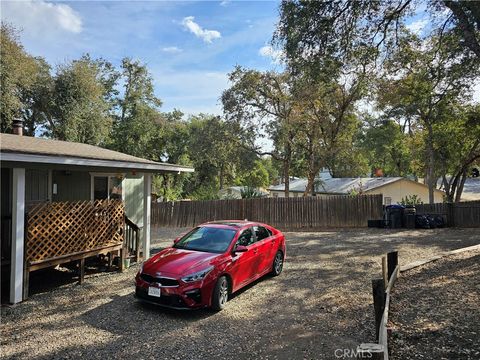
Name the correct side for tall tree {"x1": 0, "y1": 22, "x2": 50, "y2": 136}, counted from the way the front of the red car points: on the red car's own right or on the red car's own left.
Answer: on the red car's own right

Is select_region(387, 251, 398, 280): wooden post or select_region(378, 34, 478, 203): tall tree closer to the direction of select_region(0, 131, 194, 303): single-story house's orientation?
the wooden post

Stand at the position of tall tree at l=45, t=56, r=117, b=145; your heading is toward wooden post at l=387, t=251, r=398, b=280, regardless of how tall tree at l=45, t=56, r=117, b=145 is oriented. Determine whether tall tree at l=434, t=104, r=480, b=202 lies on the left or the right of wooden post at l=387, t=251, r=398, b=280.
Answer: left

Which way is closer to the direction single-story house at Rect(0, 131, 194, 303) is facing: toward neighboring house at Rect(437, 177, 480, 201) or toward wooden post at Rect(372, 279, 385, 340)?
the wooden post

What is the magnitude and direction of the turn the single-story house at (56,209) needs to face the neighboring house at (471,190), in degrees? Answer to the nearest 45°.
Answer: approximately 90° to its left

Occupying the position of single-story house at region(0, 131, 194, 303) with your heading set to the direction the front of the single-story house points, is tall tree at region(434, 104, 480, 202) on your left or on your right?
on your left

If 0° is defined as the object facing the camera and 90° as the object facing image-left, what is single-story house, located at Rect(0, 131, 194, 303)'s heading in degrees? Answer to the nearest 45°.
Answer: approximately 315°

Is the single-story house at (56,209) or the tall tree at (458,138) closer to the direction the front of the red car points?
the single-story house

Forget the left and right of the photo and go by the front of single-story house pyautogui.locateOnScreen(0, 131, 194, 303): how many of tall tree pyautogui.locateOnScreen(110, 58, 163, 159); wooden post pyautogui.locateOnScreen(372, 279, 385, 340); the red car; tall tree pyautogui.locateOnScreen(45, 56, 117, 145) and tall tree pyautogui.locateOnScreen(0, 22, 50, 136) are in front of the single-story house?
2

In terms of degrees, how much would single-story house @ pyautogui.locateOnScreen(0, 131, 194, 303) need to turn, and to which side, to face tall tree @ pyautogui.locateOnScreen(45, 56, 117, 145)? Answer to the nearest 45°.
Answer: approximately 135° to its left

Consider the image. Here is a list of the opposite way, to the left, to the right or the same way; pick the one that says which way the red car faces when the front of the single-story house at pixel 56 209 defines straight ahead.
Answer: to the right

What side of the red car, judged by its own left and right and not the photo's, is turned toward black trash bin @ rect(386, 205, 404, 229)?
back
